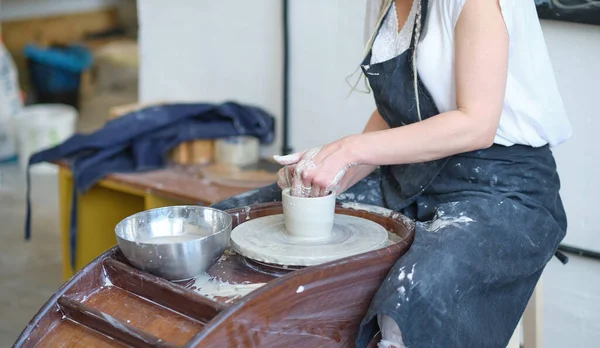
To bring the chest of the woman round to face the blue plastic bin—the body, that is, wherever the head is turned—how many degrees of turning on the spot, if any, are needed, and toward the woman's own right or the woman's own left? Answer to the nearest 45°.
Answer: approximately 90° to the woman's own right

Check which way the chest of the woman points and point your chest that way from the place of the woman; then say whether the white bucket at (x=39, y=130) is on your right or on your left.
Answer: on your right

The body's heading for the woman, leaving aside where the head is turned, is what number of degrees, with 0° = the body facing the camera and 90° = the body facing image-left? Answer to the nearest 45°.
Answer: approximately 45°
